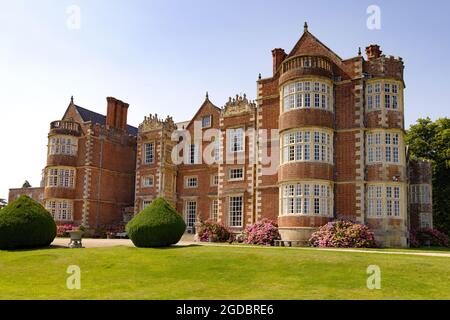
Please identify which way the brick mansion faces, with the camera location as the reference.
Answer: facing the viewer and to the left of the viewer

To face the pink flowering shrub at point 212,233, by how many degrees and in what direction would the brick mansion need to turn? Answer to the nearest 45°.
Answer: approximately 45° to its right

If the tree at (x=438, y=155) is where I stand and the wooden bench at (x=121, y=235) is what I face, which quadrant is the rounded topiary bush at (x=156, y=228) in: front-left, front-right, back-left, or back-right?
front-left

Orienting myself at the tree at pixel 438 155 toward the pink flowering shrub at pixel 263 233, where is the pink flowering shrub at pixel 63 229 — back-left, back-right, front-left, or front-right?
front-right

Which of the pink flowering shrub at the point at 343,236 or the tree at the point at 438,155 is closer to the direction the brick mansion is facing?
the pink flowering shrub

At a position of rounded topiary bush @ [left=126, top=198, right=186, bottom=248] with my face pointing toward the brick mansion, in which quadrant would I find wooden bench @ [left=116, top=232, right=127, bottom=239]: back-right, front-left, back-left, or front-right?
front-left

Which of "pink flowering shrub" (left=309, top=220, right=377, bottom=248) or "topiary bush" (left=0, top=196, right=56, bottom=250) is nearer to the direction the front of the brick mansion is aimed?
the topiary bush

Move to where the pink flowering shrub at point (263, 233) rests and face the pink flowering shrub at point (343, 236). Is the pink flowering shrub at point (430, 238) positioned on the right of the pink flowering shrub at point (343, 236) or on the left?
left
